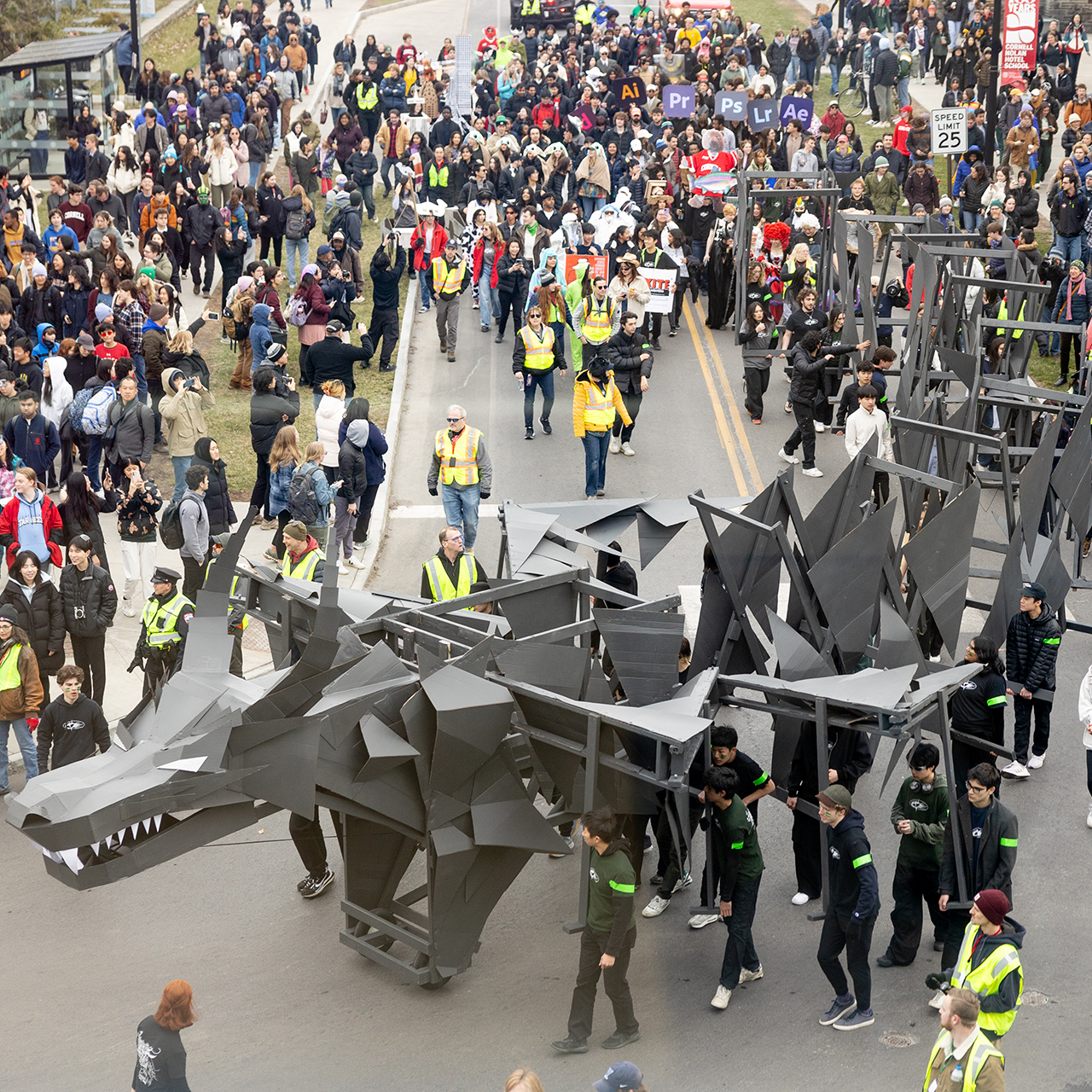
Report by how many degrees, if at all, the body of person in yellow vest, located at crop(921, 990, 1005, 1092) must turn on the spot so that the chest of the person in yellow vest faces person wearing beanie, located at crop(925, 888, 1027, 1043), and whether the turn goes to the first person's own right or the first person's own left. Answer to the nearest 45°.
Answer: approximately 135° to the first person's own right

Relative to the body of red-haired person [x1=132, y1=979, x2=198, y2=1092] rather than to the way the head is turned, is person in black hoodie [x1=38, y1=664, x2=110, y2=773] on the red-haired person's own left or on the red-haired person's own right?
on the red-haired person's own left

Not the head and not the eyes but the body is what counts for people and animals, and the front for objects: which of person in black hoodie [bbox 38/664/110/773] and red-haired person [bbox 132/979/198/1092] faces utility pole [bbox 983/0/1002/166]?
the red-haired person

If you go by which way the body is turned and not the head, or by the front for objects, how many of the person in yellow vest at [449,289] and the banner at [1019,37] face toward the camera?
2

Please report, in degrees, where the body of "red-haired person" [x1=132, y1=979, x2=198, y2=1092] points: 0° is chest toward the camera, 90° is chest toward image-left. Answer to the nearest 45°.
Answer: approximately 225°

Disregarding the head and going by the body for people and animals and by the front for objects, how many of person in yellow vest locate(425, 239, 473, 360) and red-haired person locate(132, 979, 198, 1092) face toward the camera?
1
